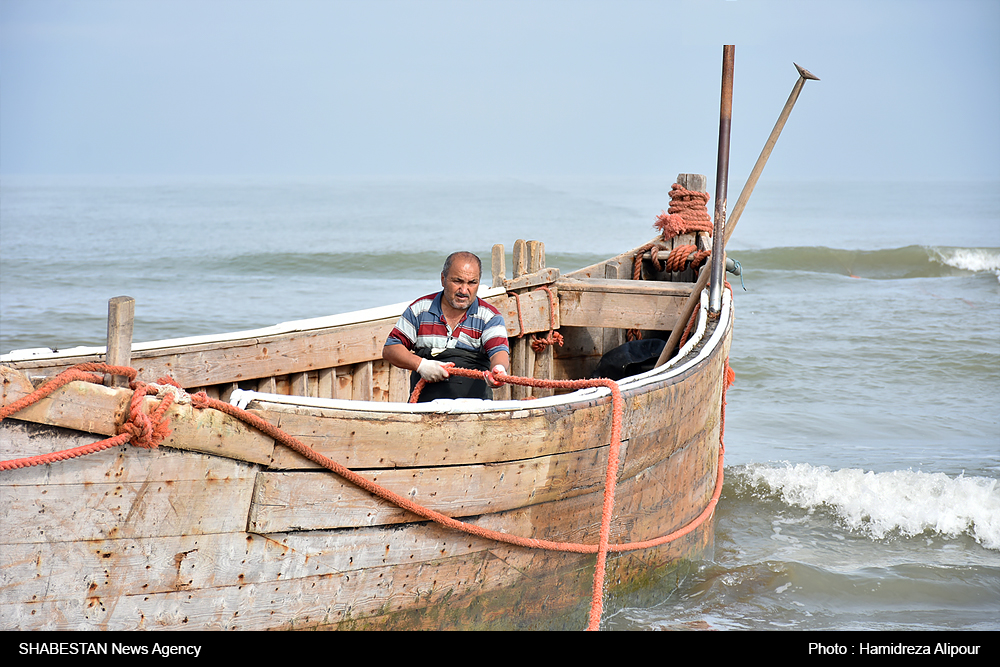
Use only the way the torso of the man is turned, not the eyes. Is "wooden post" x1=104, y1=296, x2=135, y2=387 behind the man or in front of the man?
in front

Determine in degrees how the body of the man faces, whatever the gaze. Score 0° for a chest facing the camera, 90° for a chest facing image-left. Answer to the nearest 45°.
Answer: approximately 0°

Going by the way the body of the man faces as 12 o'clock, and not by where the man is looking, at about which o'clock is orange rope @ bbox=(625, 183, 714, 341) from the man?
The orange rope is roughly at 7 o'clock from the man.
